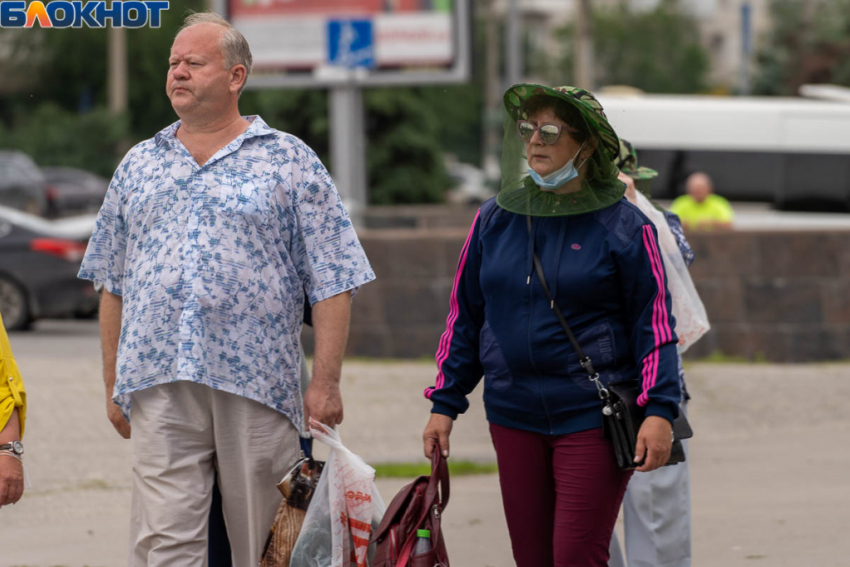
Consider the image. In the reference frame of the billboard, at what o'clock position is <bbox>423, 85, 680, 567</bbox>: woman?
The woman is roughly at 12 o'clock from the billboard.

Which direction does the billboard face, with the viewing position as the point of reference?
facing the viewer

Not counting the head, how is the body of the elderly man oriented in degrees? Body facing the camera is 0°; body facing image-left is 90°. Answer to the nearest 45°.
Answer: approximately 45°

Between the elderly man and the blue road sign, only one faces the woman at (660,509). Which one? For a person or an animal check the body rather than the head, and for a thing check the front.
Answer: the blue road sign

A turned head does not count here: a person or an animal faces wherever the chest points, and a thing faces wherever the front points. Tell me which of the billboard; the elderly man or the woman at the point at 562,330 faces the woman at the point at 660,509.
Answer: the billboard

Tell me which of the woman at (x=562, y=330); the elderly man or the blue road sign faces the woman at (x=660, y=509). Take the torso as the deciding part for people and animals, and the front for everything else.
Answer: the blue road sign

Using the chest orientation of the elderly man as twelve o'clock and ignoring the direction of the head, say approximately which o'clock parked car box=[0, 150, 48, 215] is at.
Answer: The parked car is roughly at 4 o'clock from the elderly man.

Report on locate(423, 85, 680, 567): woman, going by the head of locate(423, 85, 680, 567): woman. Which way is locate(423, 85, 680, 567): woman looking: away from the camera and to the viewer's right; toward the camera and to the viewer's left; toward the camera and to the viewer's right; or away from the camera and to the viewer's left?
toward the camera and to the viewer's left

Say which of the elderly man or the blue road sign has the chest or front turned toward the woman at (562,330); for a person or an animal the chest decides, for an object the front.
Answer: the blue road sign

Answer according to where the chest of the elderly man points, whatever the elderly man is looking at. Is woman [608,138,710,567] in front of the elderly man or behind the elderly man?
behind

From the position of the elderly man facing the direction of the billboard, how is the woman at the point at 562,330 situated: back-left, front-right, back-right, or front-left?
back-right

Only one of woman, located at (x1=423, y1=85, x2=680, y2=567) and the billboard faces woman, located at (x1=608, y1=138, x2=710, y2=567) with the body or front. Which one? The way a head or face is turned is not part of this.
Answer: the billboard

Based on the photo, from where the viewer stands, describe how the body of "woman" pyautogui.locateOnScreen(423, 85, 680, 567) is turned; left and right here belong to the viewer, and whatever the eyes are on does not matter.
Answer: facing the viewer and to the left of the viewer
